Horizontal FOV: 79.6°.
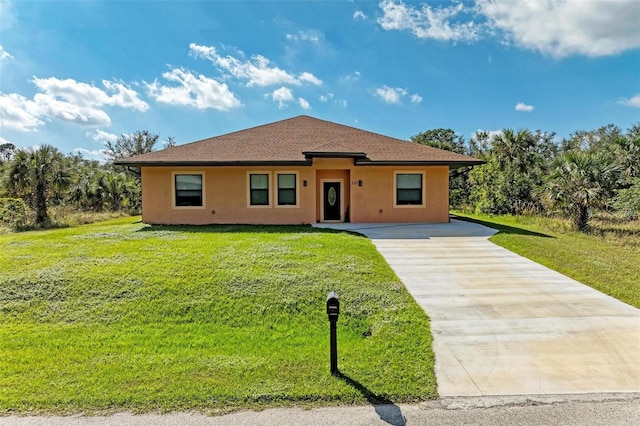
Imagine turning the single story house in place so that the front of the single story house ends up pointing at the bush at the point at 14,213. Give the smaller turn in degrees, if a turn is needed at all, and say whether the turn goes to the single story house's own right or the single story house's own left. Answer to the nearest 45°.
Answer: approximately 90° to the single story house's own right

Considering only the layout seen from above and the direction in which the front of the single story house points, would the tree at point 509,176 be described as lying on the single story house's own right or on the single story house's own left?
on the single story house's own left

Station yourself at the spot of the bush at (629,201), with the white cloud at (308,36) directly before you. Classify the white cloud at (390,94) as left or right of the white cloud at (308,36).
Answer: right

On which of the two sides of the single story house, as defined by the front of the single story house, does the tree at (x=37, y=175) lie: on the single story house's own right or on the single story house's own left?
on the single story house's own right

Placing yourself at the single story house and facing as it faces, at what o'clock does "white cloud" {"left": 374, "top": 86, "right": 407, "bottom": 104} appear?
The white cloud is roughly at 7 o'clock from the single story house.

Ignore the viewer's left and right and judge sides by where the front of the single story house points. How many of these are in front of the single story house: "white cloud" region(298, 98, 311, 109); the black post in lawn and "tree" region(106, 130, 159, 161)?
1

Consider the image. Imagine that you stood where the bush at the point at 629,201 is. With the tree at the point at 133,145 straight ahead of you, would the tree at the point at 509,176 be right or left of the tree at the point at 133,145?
right

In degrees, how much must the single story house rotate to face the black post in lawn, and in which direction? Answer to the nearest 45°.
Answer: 0° — it already faces it

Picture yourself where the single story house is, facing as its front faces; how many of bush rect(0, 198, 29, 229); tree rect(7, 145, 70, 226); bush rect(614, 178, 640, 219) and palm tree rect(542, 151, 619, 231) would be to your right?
2

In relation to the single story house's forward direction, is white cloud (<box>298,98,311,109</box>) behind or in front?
behind

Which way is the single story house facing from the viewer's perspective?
toward the camera

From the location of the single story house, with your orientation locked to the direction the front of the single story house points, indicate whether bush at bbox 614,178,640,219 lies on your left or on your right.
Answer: on your left
